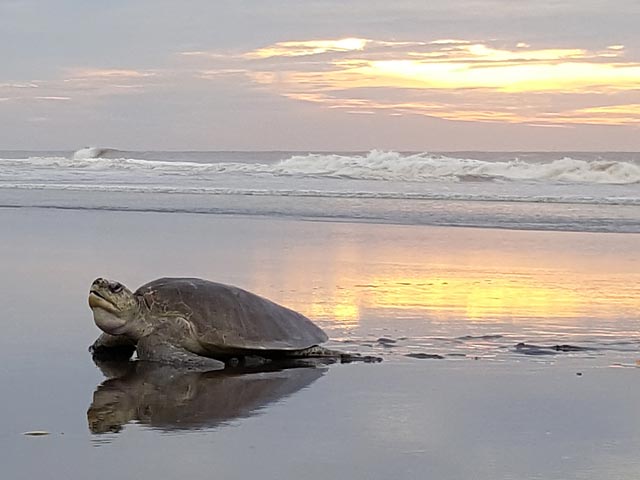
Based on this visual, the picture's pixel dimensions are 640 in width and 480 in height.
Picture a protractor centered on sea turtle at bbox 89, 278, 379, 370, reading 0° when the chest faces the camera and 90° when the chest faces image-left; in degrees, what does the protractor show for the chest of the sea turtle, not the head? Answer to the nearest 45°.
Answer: approximately 45°
